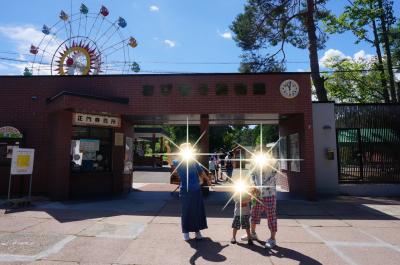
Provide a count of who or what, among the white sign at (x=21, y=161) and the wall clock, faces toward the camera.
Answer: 2

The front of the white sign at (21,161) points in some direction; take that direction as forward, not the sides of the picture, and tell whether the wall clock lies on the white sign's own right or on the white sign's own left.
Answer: on the white sign's own left

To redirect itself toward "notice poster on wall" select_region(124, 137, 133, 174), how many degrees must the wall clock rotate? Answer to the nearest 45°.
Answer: approximately 90° to its right

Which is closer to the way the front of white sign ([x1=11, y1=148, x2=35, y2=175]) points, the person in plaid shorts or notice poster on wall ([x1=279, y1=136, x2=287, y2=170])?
the person in plaid shorts

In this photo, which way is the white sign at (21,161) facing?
toward the camera

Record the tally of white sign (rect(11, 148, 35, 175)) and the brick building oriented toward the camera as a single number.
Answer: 2

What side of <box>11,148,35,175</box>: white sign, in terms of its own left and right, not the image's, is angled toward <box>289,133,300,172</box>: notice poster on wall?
left

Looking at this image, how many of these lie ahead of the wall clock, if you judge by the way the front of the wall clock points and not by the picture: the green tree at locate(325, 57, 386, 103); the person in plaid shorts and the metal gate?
1

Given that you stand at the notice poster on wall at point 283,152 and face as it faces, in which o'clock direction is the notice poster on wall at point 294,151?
the notice poster on wall at point 294,151 is roughly at 10 o'clock from the notice poster on wall at point 283,152.

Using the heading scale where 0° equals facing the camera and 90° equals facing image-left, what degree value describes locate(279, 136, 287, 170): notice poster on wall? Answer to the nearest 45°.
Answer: approximately 45°

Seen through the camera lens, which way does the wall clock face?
facing the viewer

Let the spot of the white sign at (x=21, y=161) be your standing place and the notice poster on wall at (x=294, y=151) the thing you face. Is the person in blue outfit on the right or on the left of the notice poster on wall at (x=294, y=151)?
right
